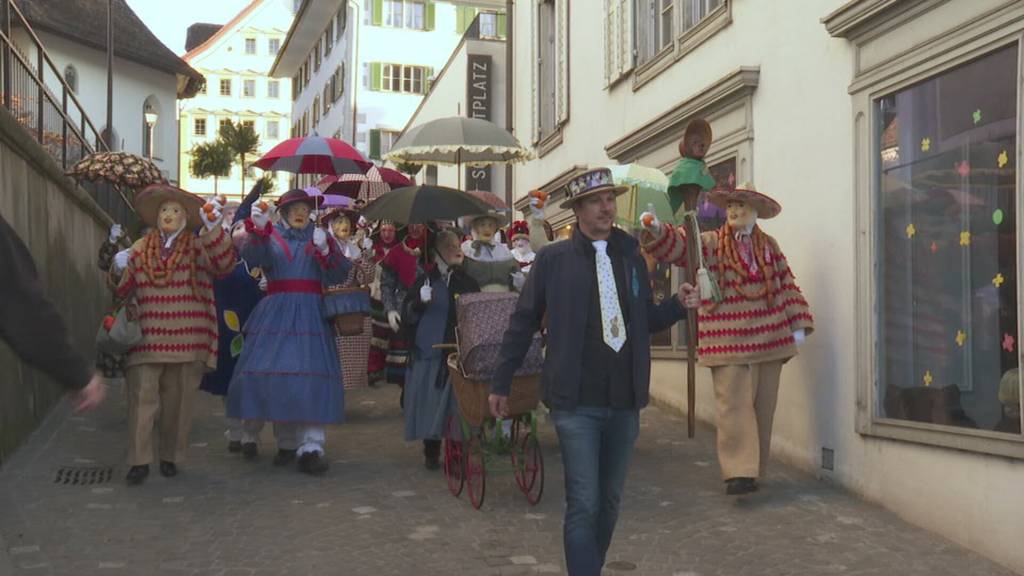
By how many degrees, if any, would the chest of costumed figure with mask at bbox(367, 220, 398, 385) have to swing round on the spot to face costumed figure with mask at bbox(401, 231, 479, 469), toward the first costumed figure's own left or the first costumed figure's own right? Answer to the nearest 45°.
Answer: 0° — they already face them

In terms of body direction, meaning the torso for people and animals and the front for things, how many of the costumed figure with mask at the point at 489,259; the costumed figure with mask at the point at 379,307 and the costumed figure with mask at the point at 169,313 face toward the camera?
3

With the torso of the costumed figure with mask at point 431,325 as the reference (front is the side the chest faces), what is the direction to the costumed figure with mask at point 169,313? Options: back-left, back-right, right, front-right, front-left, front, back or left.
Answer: back-right

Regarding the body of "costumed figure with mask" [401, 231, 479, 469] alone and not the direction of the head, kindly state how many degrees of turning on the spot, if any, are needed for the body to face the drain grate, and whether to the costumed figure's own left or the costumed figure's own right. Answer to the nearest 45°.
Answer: approximately 135° to the costumed figure's own right

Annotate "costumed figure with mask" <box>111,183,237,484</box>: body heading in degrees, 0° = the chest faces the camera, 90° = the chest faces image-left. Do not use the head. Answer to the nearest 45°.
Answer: approximately 0°

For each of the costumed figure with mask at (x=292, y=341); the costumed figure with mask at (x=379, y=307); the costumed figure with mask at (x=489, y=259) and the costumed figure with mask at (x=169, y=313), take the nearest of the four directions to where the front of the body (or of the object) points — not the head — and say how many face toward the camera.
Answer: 4

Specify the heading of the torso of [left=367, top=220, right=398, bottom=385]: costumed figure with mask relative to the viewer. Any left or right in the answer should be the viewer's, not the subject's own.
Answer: facing the viewer

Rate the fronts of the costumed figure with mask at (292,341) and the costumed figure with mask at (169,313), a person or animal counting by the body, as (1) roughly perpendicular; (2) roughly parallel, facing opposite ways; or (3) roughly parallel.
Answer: roughly parallel

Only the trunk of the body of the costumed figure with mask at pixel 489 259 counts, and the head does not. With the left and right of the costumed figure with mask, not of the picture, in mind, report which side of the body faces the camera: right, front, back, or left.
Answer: front

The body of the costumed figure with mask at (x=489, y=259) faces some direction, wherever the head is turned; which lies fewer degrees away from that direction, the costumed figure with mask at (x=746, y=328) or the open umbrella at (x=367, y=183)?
the costumed figure with mask

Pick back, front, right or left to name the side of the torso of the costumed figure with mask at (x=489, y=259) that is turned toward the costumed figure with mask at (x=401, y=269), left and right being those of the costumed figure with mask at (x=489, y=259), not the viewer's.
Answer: right
